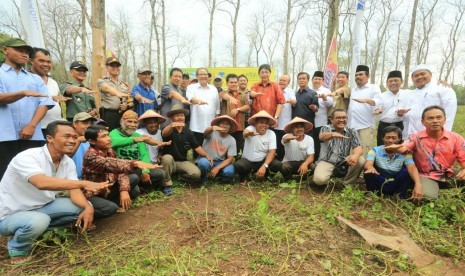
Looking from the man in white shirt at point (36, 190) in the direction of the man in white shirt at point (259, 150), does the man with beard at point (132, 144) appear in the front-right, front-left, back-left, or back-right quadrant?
front-left

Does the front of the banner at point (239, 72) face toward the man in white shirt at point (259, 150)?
yes

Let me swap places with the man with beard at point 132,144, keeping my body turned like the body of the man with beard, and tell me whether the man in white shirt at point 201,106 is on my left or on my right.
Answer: on my left

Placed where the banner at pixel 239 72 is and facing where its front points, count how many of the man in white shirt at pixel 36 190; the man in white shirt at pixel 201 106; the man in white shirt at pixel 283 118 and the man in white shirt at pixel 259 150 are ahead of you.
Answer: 4

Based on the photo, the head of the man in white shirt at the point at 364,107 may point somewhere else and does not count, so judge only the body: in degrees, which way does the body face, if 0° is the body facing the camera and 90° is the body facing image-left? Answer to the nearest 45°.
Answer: approximately 45°

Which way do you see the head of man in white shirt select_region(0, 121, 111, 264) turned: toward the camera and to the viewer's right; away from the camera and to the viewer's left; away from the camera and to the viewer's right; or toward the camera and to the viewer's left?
toward the camera and to the viewer's right

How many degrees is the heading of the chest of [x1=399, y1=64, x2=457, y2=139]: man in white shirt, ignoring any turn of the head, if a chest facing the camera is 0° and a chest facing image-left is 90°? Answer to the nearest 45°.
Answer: approximately 45°

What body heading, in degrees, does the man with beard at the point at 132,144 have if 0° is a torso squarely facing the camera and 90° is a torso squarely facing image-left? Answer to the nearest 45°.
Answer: approximately 315°

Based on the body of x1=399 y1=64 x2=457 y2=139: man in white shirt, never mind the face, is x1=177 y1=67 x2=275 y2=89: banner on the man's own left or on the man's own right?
on the man's own right

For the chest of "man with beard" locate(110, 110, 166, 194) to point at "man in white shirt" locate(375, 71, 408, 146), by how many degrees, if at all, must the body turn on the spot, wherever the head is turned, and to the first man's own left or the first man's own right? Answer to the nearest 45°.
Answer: approximately 45° to the first man's own left

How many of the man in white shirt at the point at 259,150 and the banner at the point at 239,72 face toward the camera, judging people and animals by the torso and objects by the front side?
2

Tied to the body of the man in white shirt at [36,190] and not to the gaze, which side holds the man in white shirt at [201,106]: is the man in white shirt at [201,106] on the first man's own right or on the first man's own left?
on the first man's own left

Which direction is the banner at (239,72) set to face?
toward the camera

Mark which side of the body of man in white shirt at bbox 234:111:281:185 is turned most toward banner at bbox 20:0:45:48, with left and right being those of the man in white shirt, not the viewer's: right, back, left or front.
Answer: right

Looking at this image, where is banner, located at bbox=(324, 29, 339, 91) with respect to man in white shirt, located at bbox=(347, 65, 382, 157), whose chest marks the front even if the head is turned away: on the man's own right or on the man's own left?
on the man's own right
